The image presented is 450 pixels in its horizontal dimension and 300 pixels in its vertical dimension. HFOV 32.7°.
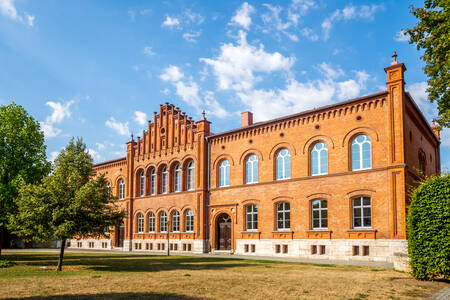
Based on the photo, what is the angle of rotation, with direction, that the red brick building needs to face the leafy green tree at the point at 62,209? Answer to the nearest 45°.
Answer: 0° — it already faces it

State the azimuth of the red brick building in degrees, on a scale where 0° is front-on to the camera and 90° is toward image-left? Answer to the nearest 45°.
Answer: approximately 45°

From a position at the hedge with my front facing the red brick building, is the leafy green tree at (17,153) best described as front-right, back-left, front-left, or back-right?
front-left

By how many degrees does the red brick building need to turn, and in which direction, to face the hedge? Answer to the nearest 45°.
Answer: approximately 45° to its left

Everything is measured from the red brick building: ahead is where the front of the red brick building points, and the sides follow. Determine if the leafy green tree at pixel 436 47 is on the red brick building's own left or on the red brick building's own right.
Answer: on the red brick building's own left

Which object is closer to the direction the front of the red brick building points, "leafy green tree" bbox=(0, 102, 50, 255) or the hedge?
the leafy green tree

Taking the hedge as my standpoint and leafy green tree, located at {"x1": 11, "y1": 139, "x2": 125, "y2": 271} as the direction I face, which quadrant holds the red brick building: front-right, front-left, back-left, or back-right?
front-right

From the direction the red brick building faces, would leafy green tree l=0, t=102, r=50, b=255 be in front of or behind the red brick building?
in front

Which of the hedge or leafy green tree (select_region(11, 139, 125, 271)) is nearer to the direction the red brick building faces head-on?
the leafy green tree
